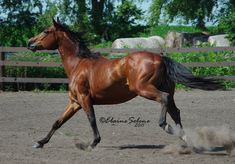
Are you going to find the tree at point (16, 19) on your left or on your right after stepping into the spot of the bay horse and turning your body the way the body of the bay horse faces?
on your right

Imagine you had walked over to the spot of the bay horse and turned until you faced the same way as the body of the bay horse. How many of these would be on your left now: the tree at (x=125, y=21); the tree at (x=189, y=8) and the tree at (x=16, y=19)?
0

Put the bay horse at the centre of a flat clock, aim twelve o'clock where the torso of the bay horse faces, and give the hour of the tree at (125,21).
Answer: The tree is roughly at 3 o'clock from the bay horse.

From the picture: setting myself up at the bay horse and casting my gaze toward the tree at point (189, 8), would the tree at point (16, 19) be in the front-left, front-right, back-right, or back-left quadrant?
front-left

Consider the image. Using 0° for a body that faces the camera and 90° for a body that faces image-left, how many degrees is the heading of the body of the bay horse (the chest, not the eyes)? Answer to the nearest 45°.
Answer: approximately 90°

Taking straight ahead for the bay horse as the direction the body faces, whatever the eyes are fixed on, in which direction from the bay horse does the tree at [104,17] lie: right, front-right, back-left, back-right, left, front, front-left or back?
right

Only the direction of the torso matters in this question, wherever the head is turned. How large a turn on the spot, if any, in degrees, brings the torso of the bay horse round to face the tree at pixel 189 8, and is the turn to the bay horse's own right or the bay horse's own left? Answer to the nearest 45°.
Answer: approximately 90° to the bay horse's own right
